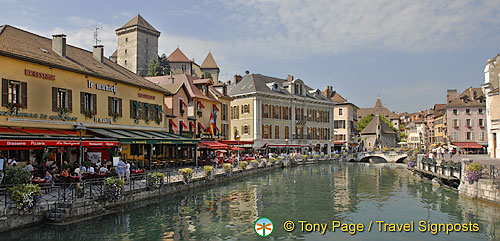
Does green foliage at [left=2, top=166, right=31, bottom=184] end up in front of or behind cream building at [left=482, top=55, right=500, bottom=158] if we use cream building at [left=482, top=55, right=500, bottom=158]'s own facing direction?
in front

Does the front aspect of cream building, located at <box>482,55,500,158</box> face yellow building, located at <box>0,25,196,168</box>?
yes

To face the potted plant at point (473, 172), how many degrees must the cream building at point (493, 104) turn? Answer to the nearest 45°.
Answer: approximately 45° to its left

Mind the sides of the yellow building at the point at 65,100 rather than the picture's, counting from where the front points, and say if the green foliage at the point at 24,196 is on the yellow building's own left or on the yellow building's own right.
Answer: on the yellow building's own right

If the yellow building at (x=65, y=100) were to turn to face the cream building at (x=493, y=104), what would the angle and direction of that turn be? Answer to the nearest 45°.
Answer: approximately 45° to its left

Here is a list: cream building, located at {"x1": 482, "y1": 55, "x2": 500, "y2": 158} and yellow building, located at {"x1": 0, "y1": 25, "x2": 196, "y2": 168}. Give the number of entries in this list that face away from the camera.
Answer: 0

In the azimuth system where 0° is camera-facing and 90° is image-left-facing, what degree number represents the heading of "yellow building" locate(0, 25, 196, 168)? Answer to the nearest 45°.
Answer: approximately 315°

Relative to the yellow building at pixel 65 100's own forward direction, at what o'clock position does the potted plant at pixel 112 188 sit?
The potted plant is roughly at 1 o'clock from the yellow building.

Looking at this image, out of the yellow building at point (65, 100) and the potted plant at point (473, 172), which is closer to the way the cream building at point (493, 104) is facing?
the yellow building

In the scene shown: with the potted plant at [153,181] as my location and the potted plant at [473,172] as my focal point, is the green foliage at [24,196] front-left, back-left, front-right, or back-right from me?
back-right
